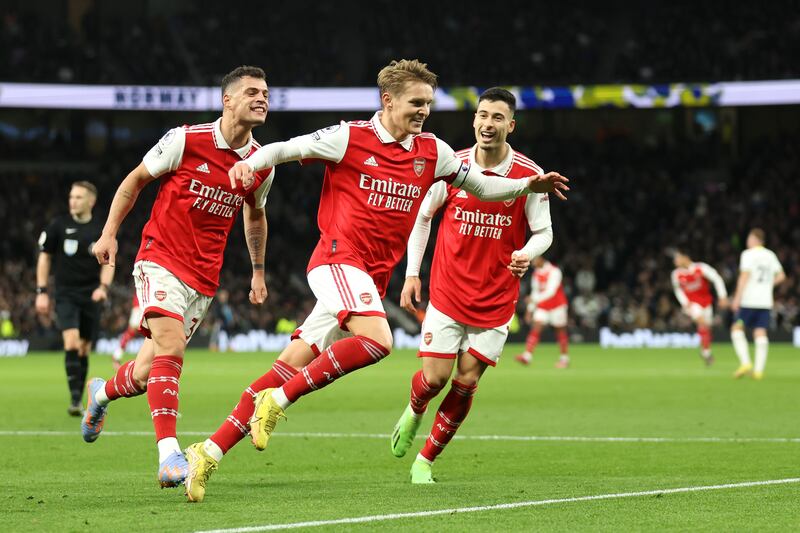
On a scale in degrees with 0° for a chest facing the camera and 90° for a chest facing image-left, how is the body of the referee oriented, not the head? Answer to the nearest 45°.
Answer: approximately 0°
